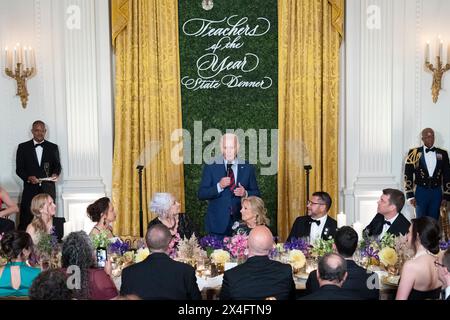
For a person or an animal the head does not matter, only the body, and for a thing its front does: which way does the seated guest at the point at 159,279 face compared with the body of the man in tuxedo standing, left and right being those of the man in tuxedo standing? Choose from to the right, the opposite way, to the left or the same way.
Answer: the opposite way

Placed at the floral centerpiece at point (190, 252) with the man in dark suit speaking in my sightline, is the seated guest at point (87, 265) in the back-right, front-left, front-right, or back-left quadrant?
back-left

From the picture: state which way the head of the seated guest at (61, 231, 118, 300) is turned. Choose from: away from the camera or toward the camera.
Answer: away from the camera

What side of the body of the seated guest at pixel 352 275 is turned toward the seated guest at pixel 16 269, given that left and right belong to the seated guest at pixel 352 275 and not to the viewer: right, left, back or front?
left

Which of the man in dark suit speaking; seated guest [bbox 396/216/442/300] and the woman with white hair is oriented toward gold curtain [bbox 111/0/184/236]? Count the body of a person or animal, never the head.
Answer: the seated guest

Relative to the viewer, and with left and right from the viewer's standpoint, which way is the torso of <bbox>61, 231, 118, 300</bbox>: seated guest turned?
facing away from the viewer and to the right of the viewer

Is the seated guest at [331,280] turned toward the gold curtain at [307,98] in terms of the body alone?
yes

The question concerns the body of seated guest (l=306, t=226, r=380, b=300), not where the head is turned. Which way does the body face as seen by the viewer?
away from the camera

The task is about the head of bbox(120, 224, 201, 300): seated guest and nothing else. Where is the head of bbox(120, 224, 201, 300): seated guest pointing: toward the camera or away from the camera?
away from the camera

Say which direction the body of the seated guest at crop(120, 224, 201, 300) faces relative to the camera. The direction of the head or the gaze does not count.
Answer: away from the camera

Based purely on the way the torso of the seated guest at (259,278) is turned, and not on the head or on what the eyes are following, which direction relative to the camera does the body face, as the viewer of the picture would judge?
away from the camera
